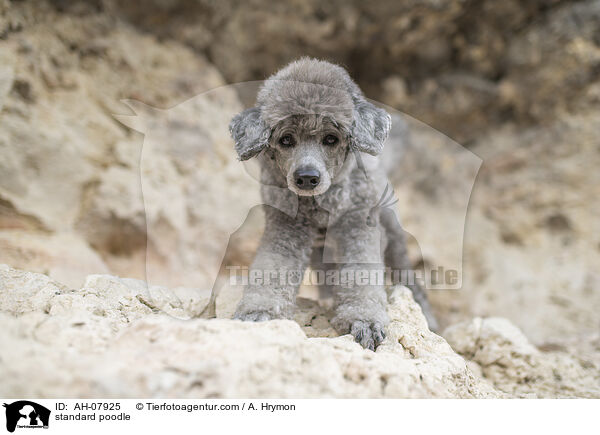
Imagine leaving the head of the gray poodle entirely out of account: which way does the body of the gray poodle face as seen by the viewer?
toward the camera
